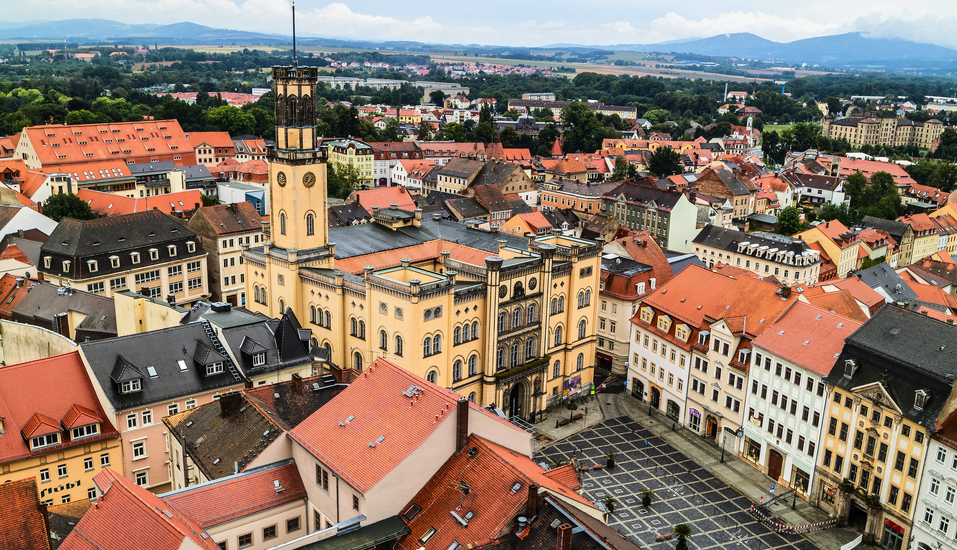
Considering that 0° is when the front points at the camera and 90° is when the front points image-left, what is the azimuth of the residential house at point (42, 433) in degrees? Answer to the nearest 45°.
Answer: approximately 315°
